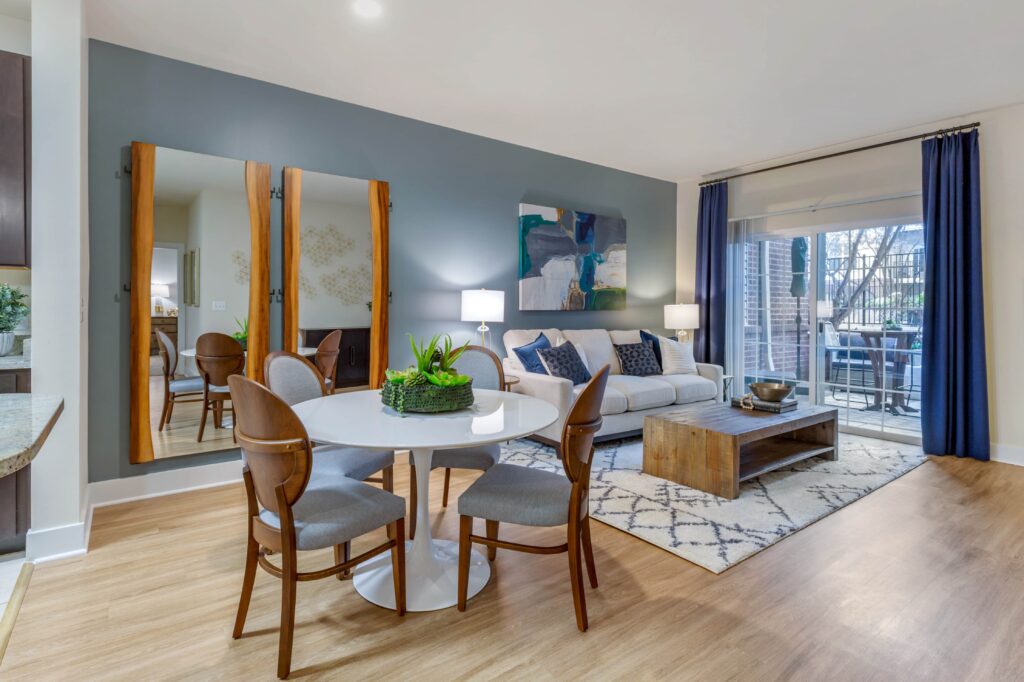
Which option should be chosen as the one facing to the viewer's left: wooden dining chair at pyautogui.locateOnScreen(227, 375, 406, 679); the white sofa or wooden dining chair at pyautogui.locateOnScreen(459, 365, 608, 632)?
wooden dining chair at pyautogui.locateOnScreen(459, 365, 608, 632)

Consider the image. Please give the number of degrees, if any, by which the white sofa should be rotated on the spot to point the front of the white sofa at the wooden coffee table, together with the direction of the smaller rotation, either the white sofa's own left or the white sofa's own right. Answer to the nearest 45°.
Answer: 0° — it already faces it

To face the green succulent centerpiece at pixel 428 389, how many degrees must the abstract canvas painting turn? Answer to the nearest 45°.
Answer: approximately 45° to its right

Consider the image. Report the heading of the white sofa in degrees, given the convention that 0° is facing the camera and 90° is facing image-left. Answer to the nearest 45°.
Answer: approximately 315°

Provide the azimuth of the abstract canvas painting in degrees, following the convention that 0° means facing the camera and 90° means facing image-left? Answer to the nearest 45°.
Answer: approximately 315°

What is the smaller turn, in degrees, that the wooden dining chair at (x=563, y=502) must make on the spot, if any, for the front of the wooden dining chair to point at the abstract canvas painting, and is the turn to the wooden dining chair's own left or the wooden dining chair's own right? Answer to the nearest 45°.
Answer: approximately 90° to the wooden dining chair's own right

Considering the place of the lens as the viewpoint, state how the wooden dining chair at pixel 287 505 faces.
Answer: facing away from the viewer and to the right of the viewer

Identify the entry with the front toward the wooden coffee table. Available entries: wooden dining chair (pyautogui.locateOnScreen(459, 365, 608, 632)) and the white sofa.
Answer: the white sofa

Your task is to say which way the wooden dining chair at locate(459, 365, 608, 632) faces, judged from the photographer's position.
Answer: facing to the left of the viewer

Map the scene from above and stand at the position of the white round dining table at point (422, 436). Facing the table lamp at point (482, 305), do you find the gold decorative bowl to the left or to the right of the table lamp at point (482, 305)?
right

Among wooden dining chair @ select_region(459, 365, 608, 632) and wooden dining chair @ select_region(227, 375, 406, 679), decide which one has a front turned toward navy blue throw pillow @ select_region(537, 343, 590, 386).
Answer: wooden dining chair @ select_region(227, 375, 406, 679)
